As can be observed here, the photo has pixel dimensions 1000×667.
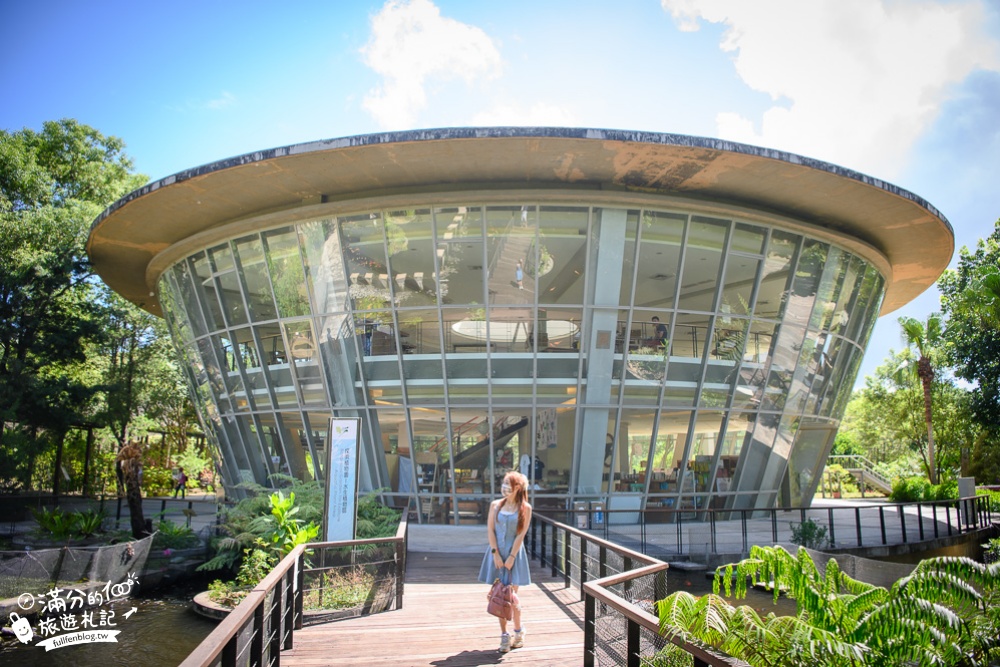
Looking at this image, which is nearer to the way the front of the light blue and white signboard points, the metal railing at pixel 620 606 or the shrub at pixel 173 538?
the metal railing

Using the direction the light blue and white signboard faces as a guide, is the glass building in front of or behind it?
behind

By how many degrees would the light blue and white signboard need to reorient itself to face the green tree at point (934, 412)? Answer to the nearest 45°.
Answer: approximately 135° to its left

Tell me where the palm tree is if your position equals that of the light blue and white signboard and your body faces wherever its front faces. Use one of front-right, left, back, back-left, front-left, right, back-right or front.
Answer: back-left

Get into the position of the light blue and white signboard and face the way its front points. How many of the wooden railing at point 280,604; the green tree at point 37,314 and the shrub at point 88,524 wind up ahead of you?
1

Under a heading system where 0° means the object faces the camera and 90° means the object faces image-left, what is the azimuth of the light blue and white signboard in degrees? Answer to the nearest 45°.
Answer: approximately 0°

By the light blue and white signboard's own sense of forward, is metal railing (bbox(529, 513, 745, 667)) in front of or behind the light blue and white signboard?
in front

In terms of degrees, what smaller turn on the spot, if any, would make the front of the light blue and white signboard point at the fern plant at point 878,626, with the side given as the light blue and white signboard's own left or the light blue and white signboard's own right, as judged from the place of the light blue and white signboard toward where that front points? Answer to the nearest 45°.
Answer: approximately 45° to the light blue and white signboard's own left

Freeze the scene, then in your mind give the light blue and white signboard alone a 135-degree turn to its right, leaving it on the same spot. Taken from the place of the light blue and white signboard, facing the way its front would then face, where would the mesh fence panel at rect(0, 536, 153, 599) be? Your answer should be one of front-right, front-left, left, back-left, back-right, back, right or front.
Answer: front

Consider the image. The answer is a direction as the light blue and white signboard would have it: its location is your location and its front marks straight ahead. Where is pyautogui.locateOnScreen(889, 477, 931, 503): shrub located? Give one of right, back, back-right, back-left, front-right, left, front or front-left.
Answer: back-left

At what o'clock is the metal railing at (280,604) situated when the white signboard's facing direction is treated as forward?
The metal railing is roughly at 12 o'clock from the white signboard.

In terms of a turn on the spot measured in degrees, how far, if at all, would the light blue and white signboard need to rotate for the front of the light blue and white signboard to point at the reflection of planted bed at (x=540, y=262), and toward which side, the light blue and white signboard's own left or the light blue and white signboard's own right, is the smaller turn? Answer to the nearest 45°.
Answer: approximately 135° to the light blue and white signboard's own left
